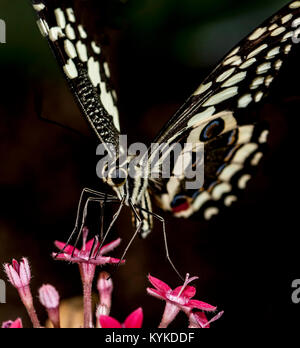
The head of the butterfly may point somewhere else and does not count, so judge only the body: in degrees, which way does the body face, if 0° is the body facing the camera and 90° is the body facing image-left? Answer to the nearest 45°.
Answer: approximately 45°
